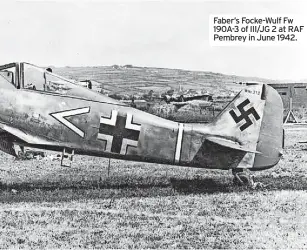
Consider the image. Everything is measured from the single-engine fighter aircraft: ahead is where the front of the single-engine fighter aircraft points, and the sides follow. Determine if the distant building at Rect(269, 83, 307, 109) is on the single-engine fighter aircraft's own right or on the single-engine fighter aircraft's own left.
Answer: on the single-engine fighter aircraft's own right

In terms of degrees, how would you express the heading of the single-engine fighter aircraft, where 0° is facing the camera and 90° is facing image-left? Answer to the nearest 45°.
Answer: approximately 90°
